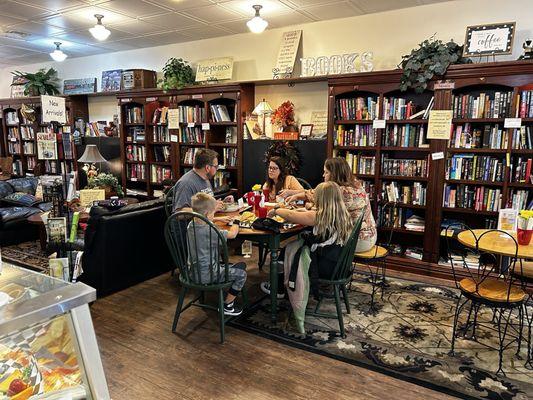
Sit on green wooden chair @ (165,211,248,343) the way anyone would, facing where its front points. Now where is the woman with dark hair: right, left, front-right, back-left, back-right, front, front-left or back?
front

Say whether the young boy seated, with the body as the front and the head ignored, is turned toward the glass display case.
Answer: no

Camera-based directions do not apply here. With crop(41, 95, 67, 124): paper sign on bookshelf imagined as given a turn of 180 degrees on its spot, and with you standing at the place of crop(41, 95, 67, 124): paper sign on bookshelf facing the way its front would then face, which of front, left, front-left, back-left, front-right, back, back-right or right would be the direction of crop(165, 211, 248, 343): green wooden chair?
back-right

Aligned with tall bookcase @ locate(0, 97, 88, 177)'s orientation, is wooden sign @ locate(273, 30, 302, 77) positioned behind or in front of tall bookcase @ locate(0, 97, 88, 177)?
in front

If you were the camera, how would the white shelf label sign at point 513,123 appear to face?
facing the viewer

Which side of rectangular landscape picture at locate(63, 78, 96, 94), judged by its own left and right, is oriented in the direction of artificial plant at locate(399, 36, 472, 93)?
left

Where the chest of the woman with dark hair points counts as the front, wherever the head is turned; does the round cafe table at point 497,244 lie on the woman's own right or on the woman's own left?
on the woman's own left

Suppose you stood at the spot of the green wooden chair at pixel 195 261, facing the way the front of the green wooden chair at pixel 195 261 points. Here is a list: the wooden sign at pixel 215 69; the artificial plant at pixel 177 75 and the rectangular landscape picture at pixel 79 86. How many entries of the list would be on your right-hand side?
0

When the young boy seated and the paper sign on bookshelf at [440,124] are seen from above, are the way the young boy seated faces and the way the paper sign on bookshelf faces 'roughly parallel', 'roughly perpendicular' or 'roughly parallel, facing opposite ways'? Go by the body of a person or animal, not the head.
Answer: roughly parallel, facing opposite ways

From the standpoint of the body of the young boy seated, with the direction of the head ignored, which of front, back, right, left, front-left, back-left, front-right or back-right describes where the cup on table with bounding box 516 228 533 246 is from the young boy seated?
front-right

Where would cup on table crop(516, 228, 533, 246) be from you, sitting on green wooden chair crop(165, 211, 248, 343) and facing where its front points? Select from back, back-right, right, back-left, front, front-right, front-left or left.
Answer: front-right

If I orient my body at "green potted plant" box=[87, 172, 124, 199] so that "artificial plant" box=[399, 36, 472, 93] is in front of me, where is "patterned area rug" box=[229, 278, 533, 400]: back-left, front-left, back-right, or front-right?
front-right

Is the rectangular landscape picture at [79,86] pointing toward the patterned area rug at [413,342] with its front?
no

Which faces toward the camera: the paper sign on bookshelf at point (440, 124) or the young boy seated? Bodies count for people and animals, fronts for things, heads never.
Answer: the paper sign on bookshelf

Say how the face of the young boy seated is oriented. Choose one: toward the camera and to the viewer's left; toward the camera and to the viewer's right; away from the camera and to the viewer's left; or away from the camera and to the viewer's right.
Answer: away from the camera and to the viewer's right

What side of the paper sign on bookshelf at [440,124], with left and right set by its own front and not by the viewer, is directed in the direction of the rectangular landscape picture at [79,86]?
right

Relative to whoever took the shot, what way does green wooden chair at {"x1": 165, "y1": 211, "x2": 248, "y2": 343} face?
facing away from the viewer and to the right of the viewer

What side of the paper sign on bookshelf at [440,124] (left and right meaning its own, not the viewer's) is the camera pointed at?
front

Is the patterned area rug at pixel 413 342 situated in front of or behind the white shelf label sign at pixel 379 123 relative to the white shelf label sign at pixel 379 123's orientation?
in front

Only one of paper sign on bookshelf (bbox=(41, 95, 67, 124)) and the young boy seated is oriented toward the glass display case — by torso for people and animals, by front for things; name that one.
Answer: the paper sign on bookshelf

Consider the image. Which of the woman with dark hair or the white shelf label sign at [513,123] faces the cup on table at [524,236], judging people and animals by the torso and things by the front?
the white shelf label sign
